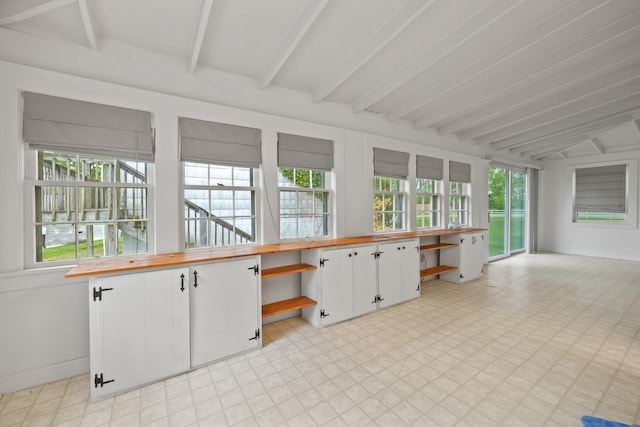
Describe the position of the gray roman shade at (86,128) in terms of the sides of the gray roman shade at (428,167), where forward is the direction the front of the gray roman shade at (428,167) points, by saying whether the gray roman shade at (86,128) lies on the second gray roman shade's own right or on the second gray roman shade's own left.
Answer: on the second gray roman shade's own right

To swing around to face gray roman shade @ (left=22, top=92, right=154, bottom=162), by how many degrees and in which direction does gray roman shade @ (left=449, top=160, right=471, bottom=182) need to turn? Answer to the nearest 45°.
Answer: approximately 90° to its right

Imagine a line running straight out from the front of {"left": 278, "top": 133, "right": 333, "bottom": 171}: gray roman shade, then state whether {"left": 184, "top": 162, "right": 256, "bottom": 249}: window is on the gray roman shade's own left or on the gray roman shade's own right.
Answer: on the gray roman shade's own right

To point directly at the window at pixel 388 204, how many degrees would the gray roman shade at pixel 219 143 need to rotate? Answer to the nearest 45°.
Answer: approximately 45° to its left

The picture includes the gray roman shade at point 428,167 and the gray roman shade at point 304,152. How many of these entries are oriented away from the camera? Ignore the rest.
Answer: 0

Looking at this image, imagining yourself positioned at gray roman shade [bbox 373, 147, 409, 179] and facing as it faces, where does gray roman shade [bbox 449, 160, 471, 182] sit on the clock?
gray roman shade [bbox 449, 160, 471, 182] is roughly at 9 o'clock from gray roman shade [bbox 373, 147, 409, 179].

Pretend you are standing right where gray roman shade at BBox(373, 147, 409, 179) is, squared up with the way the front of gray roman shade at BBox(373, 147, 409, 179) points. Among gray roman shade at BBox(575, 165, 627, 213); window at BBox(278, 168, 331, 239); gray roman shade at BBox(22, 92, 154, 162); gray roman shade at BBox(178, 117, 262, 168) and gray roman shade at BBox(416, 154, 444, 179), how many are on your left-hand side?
2

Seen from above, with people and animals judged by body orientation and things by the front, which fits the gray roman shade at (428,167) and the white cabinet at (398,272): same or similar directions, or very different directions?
same or similar directions

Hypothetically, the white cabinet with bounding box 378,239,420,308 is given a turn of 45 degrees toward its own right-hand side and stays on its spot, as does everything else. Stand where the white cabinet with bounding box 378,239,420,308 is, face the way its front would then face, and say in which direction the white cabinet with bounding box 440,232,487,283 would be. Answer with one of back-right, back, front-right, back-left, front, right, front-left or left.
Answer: back-left

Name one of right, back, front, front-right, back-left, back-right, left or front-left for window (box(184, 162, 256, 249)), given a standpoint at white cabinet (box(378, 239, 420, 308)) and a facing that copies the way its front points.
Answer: right

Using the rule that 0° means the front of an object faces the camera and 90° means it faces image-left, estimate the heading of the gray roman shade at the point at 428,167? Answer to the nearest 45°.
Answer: approximately 315°

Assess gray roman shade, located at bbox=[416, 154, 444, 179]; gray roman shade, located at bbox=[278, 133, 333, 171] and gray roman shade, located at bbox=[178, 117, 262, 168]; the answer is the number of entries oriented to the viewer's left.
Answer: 0

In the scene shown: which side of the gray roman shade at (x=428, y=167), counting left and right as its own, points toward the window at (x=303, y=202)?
right

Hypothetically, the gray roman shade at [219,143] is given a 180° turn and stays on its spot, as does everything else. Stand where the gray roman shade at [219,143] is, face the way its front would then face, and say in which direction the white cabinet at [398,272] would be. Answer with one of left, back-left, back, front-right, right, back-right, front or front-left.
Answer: back-right

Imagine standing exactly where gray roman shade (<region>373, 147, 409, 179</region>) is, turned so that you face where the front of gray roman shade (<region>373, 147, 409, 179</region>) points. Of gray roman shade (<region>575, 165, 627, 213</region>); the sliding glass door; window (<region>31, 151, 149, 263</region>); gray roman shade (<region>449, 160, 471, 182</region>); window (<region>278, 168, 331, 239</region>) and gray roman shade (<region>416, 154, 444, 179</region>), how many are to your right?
2

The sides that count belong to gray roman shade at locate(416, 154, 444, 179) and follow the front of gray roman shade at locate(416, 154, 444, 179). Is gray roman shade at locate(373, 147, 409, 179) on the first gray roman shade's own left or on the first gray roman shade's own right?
on the first gray roman shade's own right

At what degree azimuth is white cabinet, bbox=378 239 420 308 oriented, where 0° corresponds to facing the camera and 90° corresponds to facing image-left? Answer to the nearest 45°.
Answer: approximately 315°
